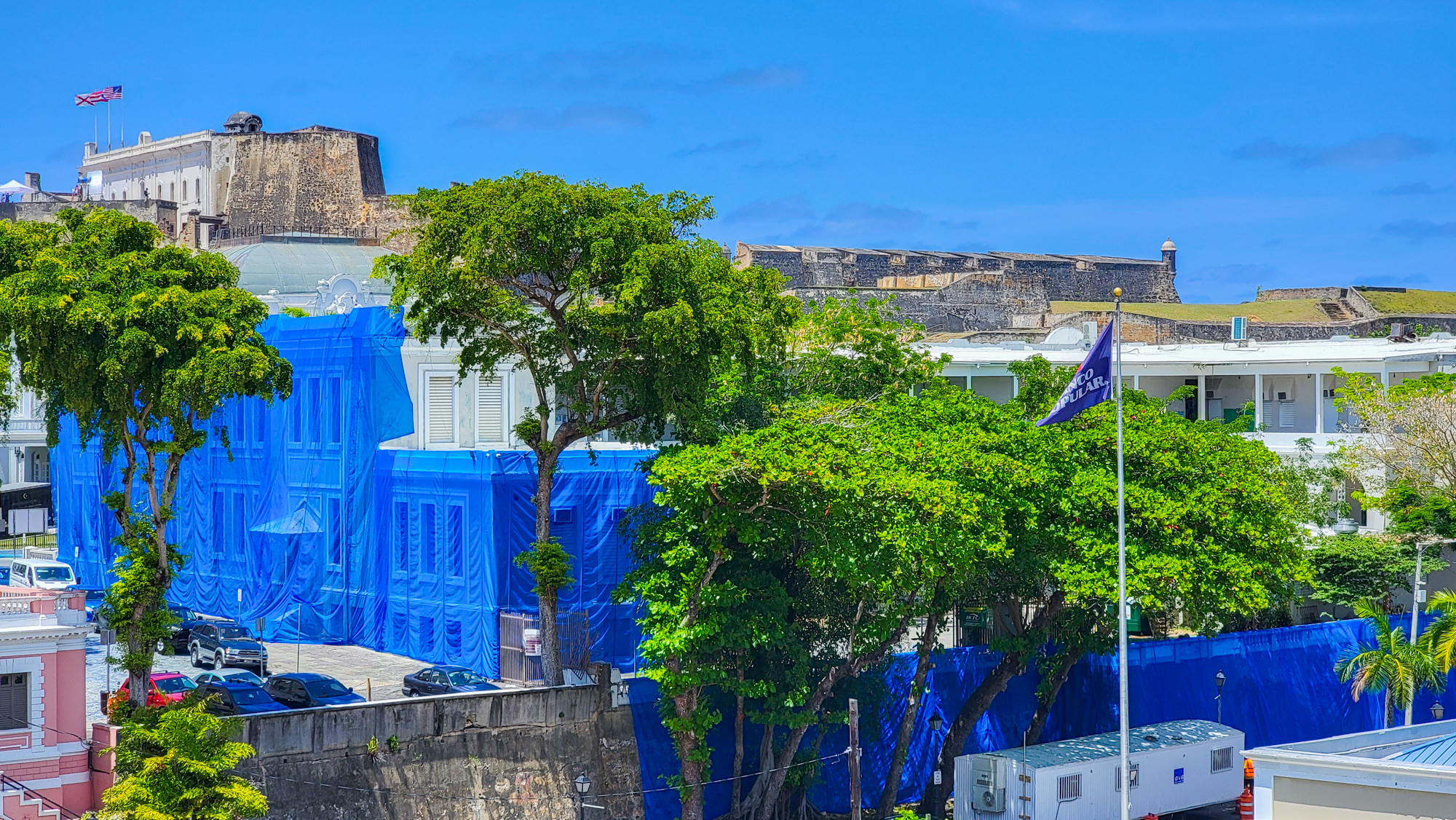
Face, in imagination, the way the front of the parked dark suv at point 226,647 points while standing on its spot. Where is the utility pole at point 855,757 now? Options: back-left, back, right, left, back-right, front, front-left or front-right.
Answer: front

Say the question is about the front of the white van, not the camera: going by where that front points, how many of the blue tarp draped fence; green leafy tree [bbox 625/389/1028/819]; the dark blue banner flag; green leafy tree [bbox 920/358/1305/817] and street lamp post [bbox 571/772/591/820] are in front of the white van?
5

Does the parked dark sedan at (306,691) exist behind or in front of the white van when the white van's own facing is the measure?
in front

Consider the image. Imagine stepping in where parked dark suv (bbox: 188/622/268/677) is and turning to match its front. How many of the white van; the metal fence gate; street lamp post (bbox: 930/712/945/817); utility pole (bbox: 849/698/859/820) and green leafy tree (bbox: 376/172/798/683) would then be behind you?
1

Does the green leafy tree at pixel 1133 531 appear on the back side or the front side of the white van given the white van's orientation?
on the front side

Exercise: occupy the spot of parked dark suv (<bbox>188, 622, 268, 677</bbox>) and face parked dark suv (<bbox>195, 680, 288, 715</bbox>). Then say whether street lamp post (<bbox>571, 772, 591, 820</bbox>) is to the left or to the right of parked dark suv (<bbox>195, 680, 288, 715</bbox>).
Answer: left

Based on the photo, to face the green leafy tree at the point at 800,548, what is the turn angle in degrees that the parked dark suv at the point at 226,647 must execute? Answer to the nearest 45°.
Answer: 0° — it already faces it

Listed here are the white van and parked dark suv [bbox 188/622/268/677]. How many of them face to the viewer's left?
0

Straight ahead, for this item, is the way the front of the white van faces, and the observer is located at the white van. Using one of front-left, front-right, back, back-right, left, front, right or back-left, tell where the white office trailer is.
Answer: front

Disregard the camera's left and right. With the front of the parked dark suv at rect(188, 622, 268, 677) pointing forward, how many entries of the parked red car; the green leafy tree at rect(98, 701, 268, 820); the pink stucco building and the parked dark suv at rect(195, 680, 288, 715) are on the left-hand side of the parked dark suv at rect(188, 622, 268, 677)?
0

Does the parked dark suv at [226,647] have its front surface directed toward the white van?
no

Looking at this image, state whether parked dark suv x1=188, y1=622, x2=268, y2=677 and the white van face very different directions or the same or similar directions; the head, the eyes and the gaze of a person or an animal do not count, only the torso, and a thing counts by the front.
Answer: same or similar directions

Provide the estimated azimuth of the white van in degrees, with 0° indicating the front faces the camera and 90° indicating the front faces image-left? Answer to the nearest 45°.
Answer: approximately 315°
